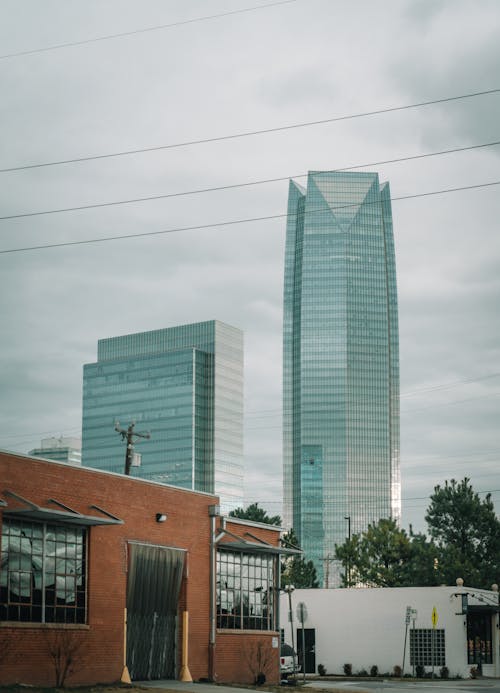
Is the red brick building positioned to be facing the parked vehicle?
no
